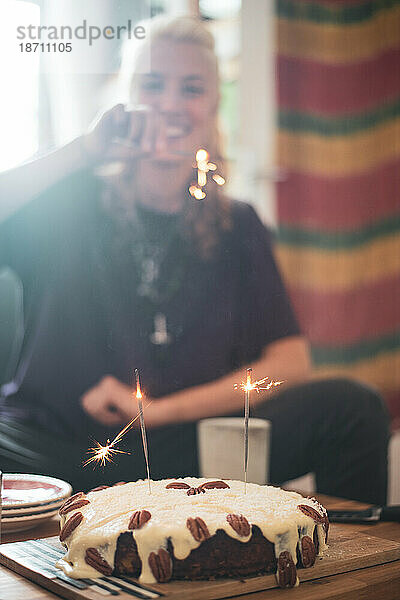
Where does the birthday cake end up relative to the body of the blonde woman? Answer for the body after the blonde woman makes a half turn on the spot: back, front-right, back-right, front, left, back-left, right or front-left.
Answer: back

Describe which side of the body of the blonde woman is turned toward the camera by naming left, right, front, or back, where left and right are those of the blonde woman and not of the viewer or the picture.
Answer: front

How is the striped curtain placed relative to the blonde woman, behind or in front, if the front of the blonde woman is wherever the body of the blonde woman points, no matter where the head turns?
behind

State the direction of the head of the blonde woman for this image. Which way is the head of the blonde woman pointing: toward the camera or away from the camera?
toward the camera
